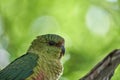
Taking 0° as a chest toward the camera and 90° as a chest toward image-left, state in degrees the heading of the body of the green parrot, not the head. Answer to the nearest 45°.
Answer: approximately 270°
